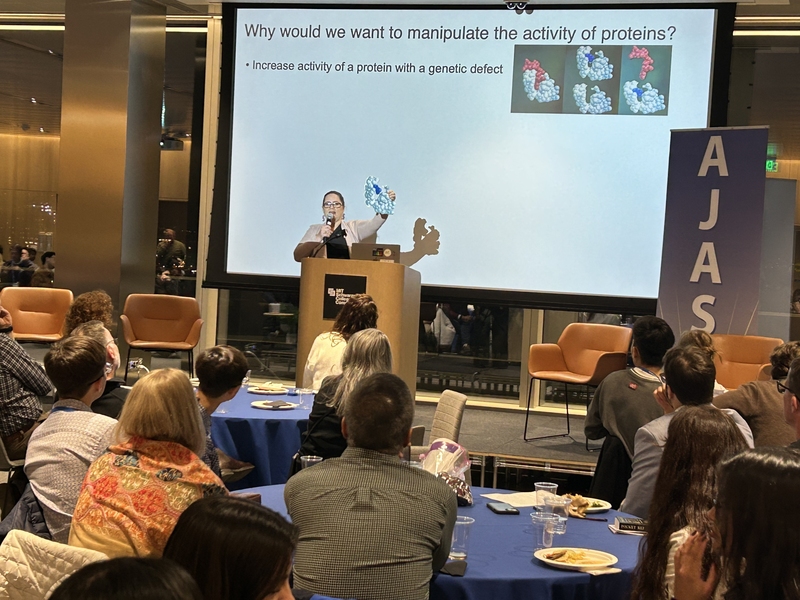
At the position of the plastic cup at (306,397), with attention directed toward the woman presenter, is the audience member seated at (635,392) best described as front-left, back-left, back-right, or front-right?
back-right

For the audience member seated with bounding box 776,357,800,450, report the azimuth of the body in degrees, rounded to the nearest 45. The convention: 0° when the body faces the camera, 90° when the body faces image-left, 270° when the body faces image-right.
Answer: approximately 135°

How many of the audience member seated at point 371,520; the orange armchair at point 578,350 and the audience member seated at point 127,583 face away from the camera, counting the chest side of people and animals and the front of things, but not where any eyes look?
2

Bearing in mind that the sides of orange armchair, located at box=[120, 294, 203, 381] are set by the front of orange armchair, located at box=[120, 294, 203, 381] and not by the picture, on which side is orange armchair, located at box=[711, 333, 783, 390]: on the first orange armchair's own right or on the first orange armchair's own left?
on the first orange armchair's own left

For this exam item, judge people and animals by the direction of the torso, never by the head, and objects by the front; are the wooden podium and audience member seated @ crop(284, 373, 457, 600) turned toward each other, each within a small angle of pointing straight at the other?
yes

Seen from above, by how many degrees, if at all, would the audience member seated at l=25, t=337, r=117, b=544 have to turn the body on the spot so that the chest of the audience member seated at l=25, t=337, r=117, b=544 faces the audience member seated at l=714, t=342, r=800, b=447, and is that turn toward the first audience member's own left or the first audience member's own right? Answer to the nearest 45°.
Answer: approximately 45° to the first audience member's own right

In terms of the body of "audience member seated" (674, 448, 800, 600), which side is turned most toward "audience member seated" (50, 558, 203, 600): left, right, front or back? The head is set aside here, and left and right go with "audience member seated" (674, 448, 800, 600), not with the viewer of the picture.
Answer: left

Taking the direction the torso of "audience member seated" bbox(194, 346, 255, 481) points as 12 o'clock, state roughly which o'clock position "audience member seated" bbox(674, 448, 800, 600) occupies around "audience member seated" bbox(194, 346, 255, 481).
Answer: "audience member seated" bbox(674, 448, 800, 600) is roughly at 4 o'clock from "audience member seated" bbox(194, 346, 255, 481).

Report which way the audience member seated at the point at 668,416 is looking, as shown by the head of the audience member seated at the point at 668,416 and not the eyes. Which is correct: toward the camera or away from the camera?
away from the camera

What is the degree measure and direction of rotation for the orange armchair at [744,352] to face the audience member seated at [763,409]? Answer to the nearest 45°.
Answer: approximately 45° to its left
